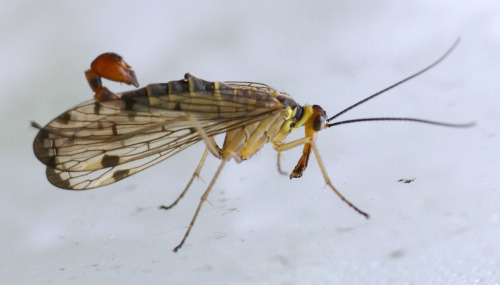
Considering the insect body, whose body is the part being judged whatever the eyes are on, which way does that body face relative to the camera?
to the viewer's right
